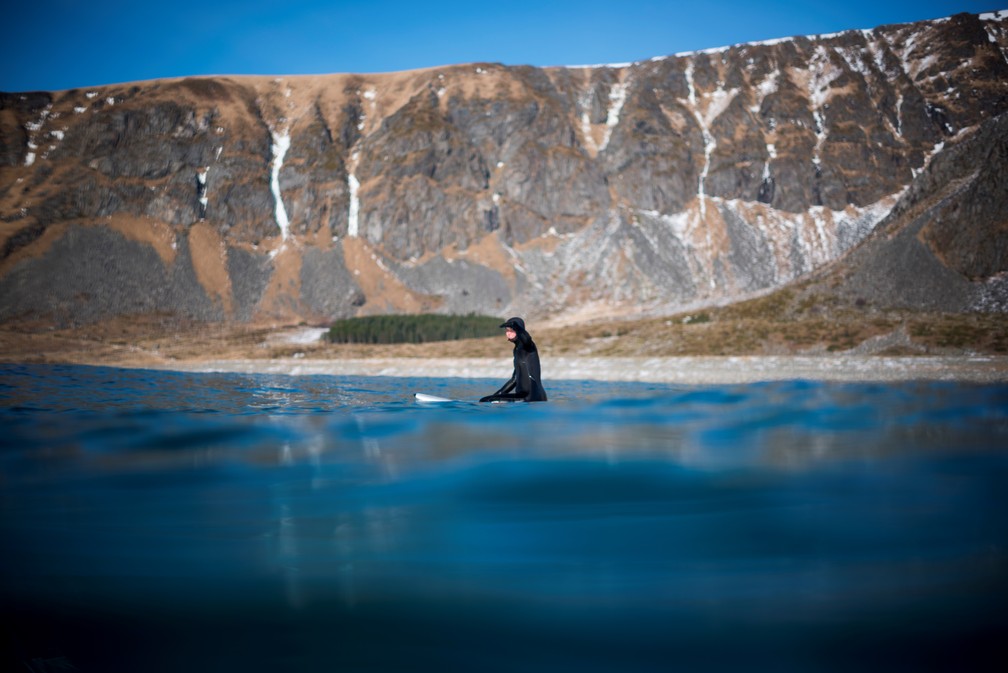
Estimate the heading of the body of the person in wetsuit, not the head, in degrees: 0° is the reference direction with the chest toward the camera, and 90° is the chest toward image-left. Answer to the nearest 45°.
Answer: approximately 90°
